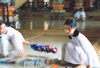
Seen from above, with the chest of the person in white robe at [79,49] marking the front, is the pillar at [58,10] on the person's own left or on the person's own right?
on the person's own right

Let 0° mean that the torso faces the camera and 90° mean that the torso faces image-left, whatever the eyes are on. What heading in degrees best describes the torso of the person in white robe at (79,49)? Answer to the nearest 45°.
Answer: approximately 45°
